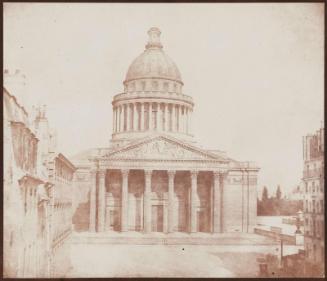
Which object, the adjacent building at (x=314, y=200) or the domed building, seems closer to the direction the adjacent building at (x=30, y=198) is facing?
the adjacent building

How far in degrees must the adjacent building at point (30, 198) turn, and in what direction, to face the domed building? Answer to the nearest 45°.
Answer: approximately 45° to its left

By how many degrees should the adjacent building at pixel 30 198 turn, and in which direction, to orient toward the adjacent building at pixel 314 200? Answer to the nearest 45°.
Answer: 0° — it already faces it

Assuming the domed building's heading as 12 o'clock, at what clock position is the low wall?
The low wall is roughly at 11 o'clock from the domed building.

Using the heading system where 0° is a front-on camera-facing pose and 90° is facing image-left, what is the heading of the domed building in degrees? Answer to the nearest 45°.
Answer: approximately 0°

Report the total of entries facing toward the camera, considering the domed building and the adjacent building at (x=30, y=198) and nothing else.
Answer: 1

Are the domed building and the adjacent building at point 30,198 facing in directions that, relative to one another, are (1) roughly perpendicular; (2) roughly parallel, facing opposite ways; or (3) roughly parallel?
roughly perpendicular

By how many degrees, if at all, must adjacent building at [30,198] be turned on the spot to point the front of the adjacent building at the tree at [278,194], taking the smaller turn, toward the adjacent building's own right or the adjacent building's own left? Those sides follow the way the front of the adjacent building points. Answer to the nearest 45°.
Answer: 0° — it already faces it

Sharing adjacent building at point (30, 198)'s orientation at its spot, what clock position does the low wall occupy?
The low wall is roughly at 11 o'clock from the adjacent building.

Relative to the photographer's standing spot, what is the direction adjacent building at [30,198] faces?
facing to the right of the viewer
